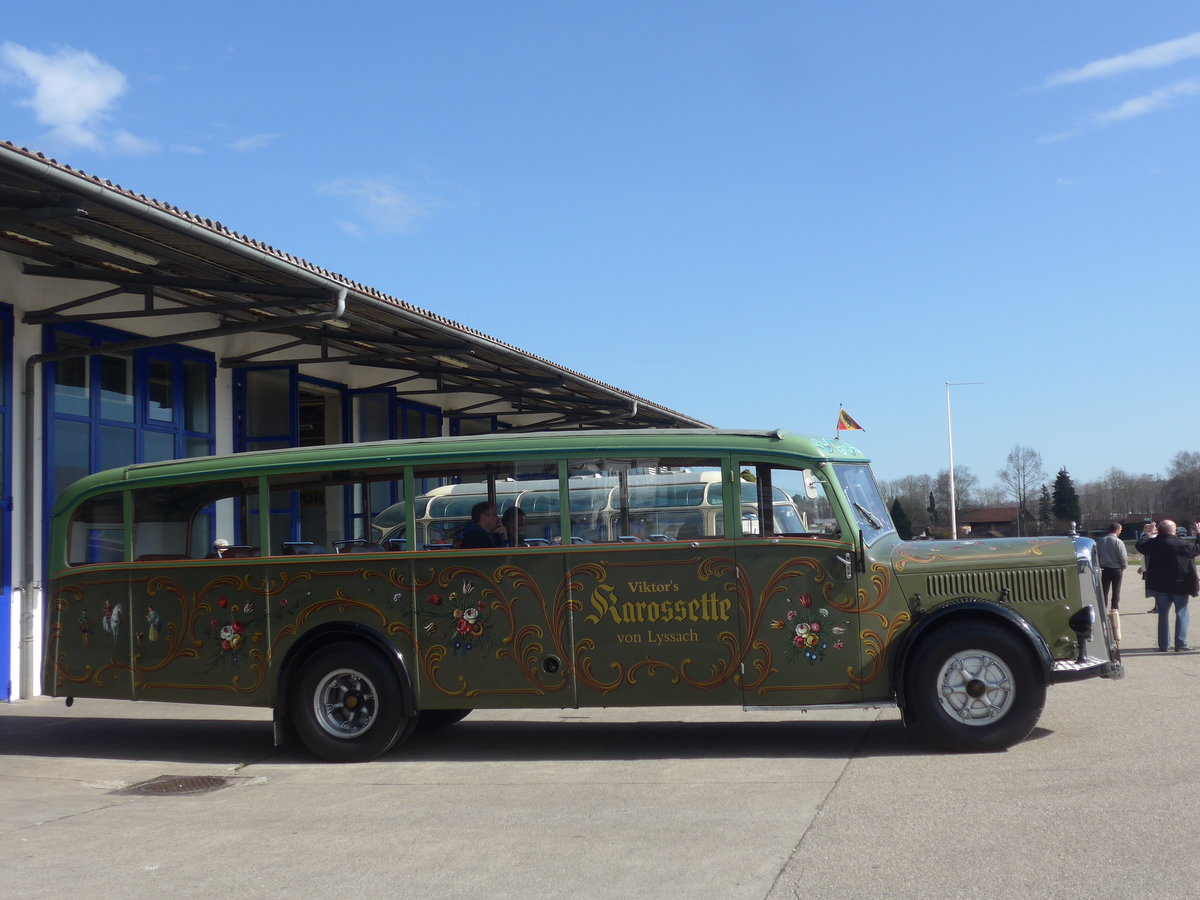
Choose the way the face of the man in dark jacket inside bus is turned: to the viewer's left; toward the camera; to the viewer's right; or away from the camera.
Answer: to the viewer's right

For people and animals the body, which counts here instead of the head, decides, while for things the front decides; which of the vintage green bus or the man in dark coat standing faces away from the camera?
the man in dark coat standing

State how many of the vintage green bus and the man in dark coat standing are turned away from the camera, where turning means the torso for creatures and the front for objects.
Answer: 1

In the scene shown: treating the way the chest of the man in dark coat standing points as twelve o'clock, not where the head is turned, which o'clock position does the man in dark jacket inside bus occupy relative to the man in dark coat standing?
The man in dark jacket inside bus is roughly at 7 o'clock from the man in dark coat standing.

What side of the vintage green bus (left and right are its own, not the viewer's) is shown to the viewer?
right

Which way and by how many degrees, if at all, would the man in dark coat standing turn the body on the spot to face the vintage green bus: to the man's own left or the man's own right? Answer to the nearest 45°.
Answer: approximately 135° to the man's own left

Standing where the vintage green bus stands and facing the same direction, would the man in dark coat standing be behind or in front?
in front

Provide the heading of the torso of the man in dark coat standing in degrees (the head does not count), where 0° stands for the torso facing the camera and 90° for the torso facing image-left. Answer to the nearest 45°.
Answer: approximately 180°
